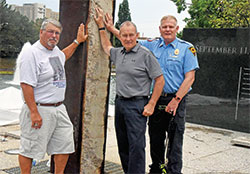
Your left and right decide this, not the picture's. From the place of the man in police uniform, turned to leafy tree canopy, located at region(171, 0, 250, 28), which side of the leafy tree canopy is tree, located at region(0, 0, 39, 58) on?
left

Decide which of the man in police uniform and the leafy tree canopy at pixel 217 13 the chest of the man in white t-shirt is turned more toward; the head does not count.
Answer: the man in police uniform

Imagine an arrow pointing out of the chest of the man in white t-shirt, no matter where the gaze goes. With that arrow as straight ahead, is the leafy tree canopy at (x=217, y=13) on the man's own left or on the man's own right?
on the man's own left

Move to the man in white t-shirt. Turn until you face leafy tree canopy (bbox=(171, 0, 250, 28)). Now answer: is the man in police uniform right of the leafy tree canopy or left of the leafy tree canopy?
right

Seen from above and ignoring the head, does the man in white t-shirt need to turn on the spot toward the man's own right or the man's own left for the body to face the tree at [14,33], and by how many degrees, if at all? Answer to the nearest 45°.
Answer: approximately 135° to the man's own left

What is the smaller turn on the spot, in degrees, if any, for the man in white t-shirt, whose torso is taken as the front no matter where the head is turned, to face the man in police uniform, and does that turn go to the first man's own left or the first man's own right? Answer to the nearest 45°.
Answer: approximately 45° to the first man's own left

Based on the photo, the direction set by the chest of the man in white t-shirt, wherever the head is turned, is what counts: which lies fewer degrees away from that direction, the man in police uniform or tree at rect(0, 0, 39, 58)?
the man in police uniform

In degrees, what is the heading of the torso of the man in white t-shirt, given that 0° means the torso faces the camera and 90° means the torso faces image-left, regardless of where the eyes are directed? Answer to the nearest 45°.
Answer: approximately 315°
